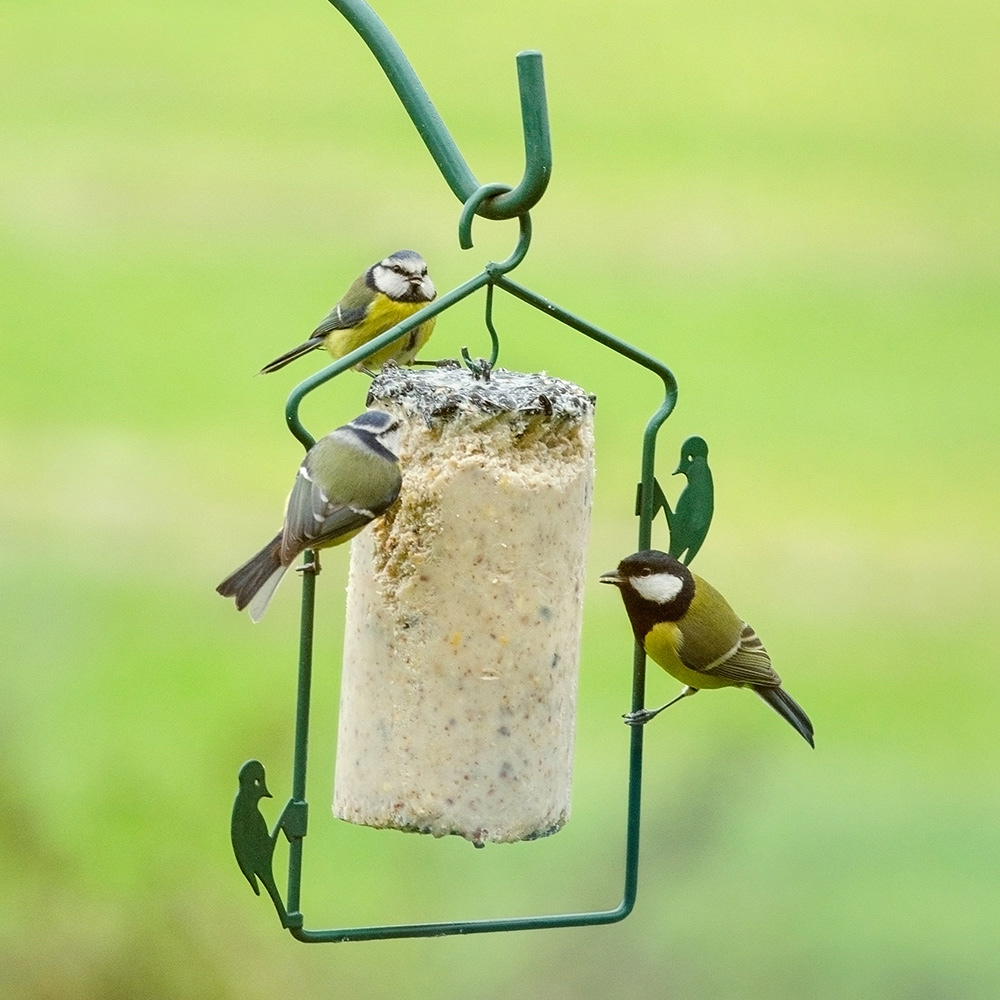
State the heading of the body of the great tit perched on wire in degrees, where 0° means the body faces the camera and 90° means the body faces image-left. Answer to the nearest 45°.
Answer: approximately 90°
